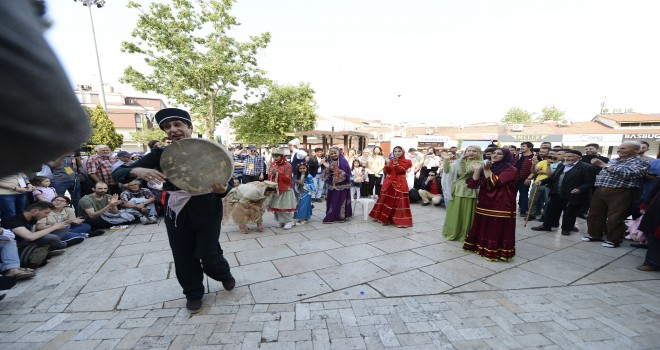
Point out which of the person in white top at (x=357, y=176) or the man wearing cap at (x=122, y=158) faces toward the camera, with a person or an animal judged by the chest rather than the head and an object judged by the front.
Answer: the person in white top

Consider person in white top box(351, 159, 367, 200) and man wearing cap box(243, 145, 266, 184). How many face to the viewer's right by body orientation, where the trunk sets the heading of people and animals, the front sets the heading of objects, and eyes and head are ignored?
0

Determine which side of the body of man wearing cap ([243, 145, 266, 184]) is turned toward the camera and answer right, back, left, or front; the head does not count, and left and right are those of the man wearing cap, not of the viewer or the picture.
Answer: front

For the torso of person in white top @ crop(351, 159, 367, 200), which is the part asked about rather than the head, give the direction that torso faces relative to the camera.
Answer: toward the camera

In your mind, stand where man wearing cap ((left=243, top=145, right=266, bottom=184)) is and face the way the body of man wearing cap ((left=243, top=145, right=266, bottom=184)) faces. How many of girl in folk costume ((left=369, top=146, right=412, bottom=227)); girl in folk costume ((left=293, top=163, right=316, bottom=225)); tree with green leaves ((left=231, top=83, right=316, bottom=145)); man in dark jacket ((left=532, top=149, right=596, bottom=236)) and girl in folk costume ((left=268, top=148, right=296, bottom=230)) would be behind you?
1

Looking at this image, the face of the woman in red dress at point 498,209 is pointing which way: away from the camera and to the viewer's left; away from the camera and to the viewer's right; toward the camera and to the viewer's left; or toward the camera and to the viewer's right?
toward the camera and to the viewer's left

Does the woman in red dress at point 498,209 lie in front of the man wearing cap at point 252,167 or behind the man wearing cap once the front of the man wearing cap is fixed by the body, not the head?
in front

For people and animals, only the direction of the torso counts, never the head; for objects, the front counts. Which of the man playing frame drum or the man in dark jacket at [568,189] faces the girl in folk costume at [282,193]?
the man in dark jacket
